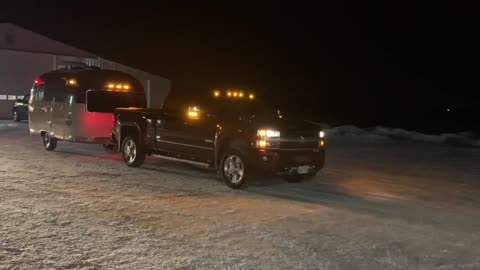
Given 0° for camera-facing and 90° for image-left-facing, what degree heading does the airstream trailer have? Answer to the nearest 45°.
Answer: approximately 315°

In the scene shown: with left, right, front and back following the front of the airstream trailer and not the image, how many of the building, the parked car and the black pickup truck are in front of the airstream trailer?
1

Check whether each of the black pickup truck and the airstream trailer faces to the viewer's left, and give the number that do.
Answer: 0

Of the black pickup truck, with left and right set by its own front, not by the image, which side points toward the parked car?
back

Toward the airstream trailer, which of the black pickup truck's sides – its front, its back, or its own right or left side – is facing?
back

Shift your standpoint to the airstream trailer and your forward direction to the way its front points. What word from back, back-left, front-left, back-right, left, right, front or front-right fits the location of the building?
back-left

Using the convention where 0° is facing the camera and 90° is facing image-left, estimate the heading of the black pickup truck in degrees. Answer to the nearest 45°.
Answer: approximately 315°

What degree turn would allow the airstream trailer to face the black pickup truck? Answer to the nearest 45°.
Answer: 0° — it already faces it

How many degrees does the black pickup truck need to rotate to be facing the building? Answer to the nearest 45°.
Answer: approximately 180°

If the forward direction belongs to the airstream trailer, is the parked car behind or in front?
behind
